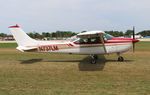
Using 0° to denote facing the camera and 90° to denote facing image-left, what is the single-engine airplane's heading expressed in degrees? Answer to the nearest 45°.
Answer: approximately 270°
